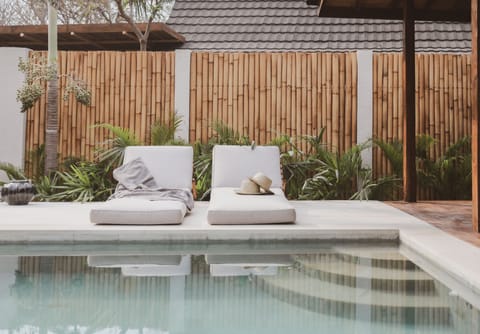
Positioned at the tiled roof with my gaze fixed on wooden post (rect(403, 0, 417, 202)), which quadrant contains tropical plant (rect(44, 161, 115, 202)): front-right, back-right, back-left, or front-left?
front-right

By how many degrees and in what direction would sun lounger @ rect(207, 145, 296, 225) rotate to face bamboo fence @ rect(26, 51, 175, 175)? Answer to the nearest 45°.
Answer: approximately 135° to its right

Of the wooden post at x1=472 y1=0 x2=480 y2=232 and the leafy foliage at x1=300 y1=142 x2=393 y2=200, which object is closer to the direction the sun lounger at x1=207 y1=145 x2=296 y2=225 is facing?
the wooden post

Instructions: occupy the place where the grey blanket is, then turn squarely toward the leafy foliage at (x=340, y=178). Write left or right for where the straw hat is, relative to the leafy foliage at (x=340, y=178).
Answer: right

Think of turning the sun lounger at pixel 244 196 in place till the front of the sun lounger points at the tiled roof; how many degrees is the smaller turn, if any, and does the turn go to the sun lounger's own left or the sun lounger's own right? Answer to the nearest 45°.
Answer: approximately 180°

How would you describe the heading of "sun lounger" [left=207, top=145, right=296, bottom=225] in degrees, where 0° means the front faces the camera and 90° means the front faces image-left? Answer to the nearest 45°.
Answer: approximately 0°

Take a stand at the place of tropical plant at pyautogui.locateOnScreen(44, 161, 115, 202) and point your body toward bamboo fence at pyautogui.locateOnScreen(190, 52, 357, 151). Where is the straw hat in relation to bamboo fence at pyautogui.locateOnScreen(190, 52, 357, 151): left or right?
right

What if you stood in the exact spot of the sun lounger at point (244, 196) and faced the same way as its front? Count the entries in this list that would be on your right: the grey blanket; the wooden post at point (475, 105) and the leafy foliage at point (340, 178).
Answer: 1

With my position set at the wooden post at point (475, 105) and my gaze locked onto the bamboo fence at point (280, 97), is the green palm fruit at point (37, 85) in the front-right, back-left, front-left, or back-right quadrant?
front-left

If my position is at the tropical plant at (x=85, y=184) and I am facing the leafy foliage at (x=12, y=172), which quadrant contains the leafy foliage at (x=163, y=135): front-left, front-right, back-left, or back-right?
back-right

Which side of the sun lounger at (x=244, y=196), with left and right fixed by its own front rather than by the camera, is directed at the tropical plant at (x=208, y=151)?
back

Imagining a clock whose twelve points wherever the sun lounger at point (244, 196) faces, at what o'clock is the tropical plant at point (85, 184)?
The tropical plant is roughly at 4 o'clock from the sun lounger.

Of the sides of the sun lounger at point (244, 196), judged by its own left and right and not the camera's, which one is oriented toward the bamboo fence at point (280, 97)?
back

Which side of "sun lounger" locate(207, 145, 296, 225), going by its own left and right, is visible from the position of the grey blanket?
right

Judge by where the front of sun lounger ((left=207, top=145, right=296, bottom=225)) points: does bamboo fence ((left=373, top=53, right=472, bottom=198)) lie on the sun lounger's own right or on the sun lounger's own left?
on the sun lounger's own left

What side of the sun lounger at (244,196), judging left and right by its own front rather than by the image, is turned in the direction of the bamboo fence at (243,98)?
back

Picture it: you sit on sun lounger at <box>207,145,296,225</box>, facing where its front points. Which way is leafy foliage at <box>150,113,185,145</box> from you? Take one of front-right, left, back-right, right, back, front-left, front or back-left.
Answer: back-right
